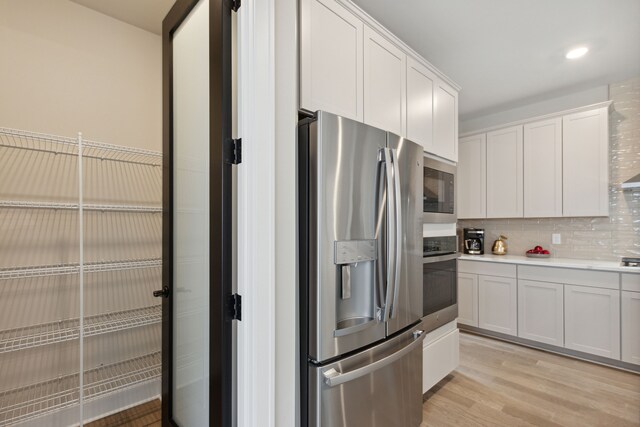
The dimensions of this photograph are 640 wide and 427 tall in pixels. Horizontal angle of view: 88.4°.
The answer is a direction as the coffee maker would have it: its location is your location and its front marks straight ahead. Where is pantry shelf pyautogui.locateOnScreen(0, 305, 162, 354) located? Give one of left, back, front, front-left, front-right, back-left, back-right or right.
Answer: front-right

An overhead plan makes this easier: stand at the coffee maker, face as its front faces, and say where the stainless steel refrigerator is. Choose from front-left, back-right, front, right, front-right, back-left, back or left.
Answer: front

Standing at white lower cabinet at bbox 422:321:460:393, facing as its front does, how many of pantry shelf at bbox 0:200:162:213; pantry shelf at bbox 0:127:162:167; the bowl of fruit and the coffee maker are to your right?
2

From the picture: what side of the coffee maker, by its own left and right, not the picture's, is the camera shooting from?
front

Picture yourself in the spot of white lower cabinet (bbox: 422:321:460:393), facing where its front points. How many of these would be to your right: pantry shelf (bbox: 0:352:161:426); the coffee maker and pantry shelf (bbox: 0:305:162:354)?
2

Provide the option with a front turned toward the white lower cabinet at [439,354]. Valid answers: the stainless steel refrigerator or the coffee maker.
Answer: the coffee maker

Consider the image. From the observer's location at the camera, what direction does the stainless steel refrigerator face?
facing the viewer and to the right of the viewer

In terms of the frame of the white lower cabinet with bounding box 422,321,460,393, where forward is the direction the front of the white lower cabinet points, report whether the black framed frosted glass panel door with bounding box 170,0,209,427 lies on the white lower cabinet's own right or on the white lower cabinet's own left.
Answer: on the white lower cabinet's own right

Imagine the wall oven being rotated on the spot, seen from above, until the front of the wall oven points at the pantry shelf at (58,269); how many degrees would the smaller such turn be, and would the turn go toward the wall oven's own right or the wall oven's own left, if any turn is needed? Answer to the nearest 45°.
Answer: approximately 90° to the wall oven's own right

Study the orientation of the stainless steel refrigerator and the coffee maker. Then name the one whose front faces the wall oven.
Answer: the coffee maker

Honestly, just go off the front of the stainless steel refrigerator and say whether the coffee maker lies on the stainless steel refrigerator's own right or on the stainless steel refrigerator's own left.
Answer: on the stainless steel refrigerator's own left

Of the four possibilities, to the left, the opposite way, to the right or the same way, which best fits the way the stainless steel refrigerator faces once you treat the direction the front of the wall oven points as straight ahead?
the same way
